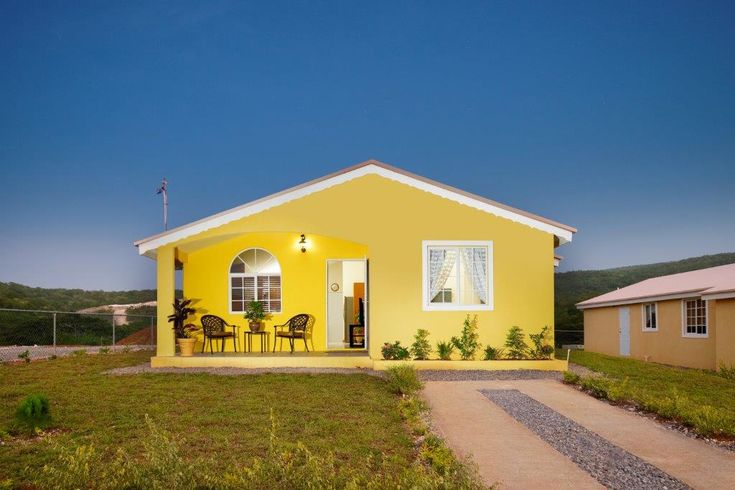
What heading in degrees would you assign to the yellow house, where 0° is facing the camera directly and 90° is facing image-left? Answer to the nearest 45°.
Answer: approximately 0°

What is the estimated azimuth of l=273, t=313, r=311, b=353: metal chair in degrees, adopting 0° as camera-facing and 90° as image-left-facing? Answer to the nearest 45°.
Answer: approximately 45°

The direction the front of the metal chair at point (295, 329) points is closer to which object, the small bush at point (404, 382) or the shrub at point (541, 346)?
the small bush

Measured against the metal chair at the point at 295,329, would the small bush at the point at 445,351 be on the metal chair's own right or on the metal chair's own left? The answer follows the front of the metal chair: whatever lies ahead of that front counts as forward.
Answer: on the metal chair's own left

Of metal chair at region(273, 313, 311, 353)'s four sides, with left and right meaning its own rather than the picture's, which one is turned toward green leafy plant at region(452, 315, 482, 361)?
back

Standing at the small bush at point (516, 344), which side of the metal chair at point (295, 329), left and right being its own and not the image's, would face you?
left

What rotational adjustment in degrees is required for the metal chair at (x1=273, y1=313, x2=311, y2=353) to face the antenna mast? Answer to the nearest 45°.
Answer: approximately 90° to its right
